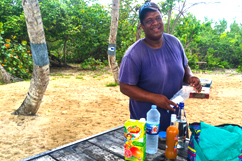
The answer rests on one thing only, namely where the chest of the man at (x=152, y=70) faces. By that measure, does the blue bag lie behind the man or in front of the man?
in front

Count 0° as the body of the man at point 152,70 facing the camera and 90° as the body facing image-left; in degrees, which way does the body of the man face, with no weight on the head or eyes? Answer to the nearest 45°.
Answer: approximately 315°

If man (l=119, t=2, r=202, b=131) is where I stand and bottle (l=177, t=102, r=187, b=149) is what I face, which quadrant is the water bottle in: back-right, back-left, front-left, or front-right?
front-right
